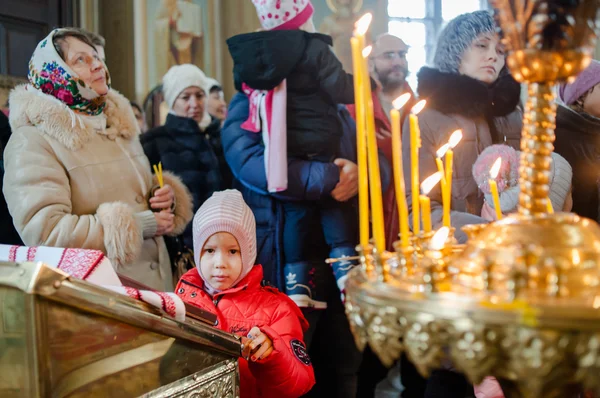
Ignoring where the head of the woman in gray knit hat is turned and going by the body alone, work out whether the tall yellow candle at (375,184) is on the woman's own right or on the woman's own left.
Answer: on the woman's own right

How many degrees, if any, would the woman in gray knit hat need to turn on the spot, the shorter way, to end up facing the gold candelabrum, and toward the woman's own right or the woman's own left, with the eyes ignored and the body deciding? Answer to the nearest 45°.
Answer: approximately 45° to the woman's own right

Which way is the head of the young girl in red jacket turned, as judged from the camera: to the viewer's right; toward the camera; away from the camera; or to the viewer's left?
toward the camera

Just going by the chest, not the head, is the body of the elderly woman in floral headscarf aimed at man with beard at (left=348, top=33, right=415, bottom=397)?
no

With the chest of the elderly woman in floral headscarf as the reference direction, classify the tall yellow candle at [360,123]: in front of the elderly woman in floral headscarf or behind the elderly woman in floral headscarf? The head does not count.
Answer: in front

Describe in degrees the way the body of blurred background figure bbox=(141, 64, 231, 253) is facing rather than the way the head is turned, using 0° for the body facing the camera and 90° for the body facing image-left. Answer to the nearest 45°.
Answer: approximately 315°

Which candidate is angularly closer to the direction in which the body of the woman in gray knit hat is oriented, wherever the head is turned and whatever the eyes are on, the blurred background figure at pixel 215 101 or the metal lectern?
the metal lectern

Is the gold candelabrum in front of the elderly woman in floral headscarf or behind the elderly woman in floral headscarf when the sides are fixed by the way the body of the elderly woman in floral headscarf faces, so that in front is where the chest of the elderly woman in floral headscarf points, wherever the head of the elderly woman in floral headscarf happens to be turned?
in front

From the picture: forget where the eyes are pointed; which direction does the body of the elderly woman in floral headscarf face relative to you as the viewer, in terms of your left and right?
facing the viewer and to the right of the viewer
